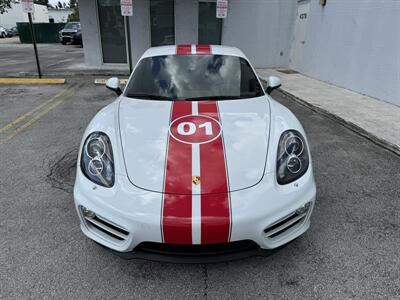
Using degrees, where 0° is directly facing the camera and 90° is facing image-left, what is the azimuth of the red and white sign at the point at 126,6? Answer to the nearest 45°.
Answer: approximately 0°

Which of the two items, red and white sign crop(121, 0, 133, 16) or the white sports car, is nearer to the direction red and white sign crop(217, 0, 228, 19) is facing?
the white sports car

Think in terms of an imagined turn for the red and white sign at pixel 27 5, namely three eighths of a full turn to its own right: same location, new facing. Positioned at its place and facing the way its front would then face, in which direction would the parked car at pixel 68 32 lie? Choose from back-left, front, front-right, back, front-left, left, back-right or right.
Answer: front-right

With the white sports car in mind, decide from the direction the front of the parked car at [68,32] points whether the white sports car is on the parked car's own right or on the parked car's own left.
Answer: on the parked car's own left

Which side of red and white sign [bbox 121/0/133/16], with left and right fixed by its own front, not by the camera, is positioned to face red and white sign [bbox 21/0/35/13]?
right

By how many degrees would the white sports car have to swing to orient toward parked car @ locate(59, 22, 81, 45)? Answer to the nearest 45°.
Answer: approximately 135° to its right

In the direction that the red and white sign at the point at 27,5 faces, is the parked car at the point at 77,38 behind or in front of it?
behind

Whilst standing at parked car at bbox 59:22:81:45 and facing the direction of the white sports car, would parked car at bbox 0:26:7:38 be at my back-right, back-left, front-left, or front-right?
back-right

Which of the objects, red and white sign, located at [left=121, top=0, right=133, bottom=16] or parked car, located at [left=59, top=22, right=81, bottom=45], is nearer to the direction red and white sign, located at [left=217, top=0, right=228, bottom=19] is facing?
the red and white sign

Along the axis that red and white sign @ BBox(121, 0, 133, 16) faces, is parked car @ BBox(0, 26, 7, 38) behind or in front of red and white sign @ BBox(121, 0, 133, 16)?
behind
